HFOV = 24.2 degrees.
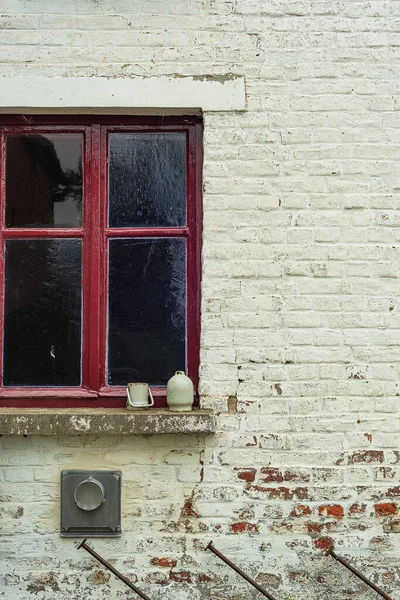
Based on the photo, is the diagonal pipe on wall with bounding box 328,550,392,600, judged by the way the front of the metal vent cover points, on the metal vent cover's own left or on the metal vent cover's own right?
on the metal vent cover's own left

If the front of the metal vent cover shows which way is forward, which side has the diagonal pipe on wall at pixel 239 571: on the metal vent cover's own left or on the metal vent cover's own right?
on the metal vent cover's own left

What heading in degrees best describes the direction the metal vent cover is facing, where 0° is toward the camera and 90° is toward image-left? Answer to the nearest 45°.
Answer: approximately 0°
